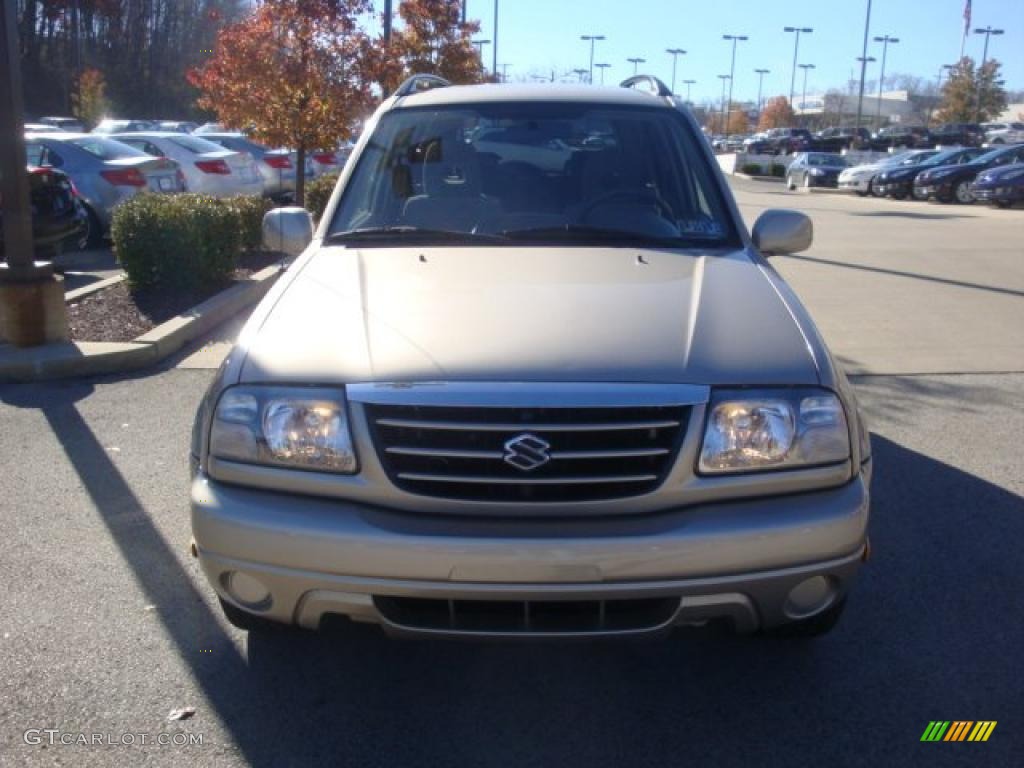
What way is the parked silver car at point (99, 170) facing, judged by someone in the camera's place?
facing away from the viewer and to the left of the viewer

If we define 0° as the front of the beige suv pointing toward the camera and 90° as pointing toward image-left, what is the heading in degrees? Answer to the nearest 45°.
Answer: approximately 0°

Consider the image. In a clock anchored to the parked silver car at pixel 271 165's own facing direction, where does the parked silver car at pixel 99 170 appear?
the parked silver car at pixel 99 170 is roughly at 8 o'clock from the parked silver car at pixel 271 165.

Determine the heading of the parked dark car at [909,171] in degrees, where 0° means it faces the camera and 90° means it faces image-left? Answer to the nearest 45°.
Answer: approximately 45°

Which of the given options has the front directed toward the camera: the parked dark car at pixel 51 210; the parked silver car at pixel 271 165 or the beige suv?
the beige suv

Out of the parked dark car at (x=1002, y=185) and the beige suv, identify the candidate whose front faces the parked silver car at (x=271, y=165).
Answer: the parked dark car

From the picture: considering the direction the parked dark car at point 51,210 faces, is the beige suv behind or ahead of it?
behind

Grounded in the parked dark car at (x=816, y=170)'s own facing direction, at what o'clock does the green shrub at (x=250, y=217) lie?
The green shrub is roughly at 11 o'clock from the parked dark car.

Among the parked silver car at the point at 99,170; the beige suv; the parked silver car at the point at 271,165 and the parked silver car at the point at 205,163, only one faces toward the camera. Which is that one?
the beige suv

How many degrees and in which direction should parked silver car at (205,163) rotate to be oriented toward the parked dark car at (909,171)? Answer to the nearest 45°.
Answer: approximately 90° to its right
